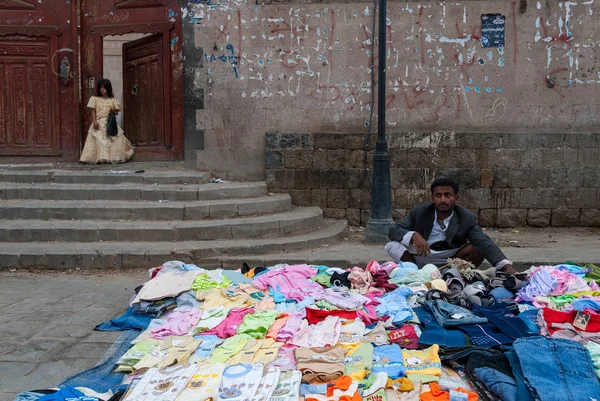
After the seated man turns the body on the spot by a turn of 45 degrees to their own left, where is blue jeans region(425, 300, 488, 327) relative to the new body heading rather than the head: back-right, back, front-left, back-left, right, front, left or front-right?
front-right

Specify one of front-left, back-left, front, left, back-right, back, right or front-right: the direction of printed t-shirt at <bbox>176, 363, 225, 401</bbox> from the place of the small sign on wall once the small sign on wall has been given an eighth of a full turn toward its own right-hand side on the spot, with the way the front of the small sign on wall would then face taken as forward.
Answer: front-left

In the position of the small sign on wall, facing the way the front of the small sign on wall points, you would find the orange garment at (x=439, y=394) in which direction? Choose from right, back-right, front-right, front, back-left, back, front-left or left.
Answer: front

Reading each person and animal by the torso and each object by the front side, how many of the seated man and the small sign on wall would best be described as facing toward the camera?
2

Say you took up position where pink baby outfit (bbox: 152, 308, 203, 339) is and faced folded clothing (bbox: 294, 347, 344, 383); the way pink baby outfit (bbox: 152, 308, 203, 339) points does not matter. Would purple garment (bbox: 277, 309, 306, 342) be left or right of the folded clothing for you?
left

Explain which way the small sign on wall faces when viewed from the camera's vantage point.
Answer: facing the viewer

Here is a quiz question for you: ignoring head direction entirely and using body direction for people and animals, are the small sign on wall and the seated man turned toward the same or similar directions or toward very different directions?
same or similar directions

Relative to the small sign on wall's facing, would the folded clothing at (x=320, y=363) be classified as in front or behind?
in front

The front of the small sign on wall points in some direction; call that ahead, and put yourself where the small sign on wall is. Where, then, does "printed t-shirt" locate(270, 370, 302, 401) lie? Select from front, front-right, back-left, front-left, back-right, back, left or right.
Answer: front

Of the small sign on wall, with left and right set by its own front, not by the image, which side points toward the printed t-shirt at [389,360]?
front

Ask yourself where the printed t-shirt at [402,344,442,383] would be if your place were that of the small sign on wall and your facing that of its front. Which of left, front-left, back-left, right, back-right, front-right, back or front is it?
front

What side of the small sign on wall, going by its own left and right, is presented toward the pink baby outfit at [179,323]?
front

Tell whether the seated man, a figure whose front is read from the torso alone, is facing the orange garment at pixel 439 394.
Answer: yes

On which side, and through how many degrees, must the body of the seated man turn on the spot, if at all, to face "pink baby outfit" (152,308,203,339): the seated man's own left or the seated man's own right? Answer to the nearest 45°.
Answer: approximately 45° to the seated man's own right
